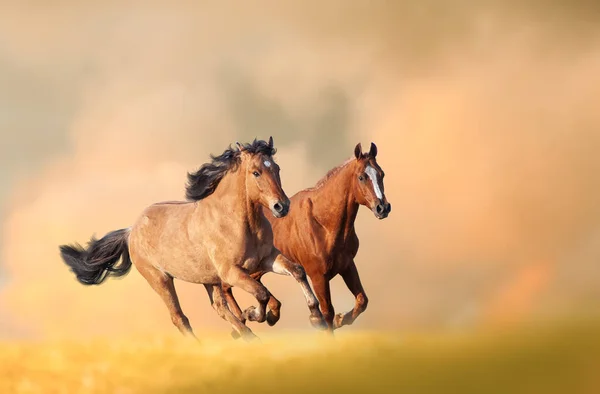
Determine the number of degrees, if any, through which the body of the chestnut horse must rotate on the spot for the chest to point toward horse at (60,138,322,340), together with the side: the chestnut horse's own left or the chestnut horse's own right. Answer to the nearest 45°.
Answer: approximately 90° to the chestnut horse's own right

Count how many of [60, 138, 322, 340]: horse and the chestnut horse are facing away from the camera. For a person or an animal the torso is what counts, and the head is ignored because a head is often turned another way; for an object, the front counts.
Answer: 0

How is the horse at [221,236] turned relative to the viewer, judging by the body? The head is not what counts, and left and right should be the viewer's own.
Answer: facing the viewer and to the right of the viewer

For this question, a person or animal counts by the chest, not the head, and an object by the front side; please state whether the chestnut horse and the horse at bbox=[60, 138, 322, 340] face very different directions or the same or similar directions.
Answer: same or similar directions
